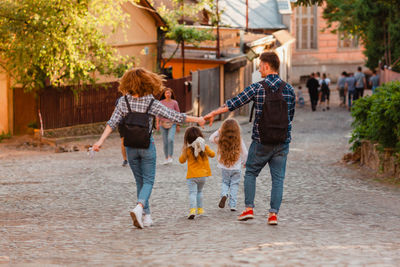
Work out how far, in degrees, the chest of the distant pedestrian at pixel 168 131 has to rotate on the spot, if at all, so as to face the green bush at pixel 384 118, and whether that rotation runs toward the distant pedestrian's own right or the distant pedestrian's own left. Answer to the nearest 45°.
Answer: approximately 45° to the distant pedestrian's own left

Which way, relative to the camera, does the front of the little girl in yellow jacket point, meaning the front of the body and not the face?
away from the camera

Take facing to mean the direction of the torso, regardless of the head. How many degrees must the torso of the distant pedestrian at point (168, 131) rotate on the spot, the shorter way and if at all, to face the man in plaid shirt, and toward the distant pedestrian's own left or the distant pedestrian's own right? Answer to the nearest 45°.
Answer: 0° — they already face them

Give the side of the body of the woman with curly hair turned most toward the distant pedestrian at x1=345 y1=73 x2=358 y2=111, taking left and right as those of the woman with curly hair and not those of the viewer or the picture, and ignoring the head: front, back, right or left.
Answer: front

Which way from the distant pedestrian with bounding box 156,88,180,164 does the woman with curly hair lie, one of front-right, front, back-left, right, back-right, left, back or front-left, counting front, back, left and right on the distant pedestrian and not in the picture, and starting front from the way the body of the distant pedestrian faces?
front

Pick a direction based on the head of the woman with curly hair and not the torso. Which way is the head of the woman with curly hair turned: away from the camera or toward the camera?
away from the camera

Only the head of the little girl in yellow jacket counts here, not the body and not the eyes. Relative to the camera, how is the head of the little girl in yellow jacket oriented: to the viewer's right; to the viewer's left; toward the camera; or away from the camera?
away from the camera

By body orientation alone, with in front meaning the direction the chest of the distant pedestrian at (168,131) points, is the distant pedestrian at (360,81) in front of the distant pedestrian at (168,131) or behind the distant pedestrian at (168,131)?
behind

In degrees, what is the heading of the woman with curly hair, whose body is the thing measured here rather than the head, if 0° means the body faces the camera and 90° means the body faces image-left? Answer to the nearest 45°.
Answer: approximately 180°

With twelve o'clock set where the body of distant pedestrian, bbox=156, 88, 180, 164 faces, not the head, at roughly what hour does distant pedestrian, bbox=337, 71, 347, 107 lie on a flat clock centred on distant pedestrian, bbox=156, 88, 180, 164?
distant pedestrian, bbox=337, 71, 347, 107 is roughly at 7 o'clock from distant pedestrian, bbox=156, 88, 180, 164.

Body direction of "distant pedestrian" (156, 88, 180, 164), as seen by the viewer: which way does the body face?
toward the camera

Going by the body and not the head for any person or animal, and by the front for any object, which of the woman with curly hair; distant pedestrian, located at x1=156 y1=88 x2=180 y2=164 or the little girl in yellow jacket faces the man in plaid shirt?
the distant pedestrian

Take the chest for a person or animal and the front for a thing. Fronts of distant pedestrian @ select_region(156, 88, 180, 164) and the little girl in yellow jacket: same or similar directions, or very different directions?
very different directions
